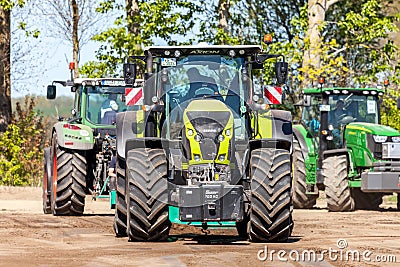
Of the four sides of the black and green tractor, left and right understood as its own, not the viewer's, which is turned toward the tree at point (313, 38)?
back

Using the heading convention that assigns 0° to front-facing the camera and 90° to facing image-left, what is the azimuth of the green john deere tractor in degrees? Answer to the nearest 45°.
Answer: approximately 315°

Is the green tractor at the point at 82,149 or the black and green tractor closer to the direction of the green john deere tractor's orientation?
the black and green tractor

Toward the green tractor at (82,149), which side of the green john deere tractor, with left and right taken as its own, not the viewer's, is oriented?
right

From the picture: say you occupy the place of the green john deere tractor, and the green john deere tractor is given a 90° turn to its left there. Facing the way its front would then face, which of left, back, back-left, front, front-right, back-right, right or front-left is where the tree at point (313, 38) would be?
front-left

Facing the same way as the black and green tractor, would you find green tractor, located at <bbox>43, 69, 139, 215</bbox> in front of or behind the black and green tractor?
behind
